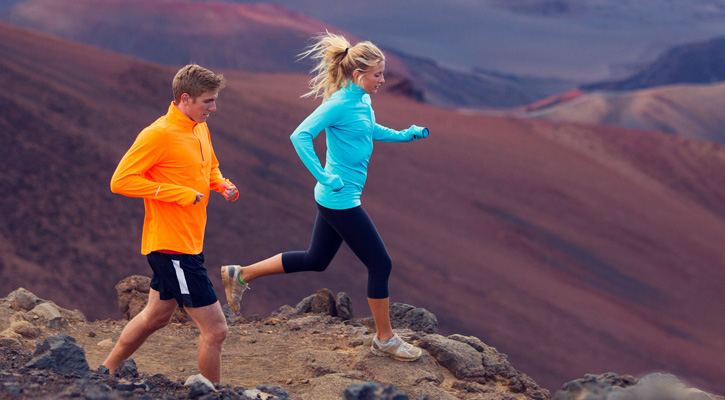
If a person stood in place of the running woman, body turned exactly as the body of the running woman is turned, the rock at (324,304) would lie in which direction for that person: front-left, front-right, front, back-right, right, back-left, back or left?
left

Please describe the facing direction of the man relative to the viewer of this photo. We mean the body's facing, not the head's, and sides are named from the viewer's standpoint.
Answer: facing to the right of the viewer

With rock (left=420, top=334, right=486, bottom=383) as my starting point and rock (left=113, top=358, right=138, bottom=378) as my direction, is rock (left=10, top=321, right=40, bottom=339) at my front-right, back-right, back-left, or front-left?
front-right

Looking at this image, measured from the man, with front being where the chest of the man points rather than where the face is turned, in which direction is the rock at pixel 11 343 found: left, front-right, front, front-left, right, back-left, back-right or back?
back-left

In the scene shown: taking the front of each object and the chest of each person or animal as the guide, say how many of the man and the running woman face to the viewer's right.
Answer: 2

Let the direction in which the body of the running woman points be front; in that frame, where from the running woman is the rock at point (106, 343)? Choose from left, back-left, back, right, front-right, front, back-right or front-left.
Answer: back-left

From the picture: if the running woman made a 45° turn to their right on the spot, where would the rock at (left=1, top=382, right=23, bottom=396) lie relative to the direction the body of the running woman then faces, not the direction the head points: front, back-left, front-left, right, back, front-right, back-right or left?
right

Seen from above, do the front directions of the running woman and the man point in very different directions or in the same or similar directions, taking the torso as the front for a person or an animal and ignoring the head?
same or similar directions

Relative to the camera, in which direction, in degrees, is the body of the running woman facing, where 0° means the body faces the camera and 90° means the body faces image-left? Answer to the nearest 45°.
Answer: approximately 270°

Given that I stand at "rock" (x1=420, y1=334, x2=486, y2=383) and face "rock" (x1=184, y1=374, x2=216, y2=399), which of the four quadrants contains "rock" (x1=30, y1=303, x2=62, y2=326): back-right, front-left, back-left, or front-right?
front-right
